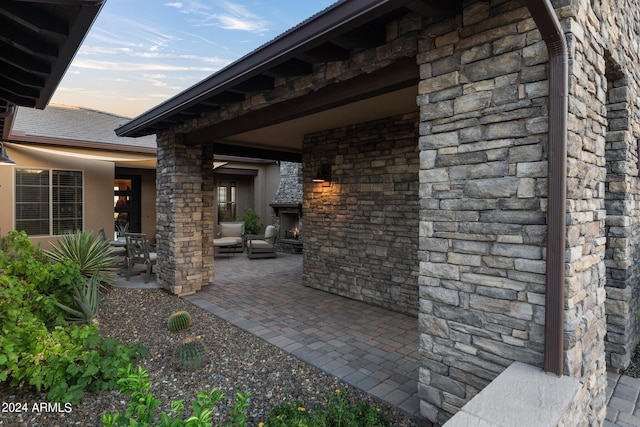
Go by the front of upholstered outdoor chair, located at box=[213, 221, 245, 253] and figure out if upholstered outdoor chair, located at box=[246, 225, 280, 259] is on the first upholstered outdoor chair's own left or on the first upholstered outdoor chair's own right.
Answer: on the first upholstered outdoor chair's own left

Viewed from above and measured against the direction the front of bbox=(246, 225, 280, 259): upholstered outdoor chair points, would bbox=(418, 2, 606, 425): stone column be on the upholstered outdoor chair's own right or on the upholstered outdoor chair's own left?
on the upholstered outdoor chair's own left

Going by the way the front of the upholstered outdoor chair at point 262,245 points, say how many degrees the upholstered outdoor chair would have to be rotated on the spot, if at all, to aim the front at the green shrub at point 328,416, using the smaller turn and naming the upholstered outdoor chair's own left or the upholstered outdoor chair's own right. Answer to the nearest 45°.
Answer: approximately 90° to the upholstered outdoor chair's own left

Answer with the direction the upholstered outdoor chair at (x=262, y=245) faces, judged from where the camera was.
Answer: facing to the left of the viewer

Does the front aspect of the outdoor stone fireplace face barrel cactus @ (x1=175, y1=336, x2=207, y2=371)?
yes

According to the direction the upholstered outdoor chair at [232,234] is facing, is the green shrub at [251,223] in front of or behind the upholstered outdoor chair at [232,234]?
behind

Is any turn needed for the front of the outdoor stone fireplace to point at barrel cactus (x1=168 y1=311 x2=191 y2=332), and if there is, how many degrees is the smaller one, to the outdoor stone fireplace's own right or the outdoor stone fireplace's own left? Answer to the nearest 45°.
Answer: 0° — it already faces it
